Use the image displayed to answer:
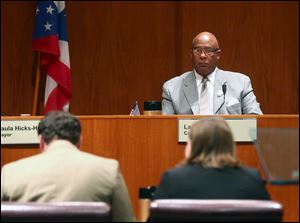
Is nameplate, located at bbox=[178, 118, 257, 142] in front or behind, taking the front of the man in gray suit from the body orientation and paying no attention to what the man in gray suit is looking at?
in front

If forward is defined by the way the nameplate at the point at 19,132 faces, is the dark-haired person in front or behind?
in front

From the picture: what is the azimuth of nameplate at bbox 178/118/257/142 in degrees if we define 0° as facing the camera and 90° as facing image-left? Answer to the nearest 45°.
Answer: approximately 0°

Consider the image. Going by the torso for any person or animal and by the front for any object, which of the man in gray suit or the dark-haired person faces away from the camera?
the dark-haired person

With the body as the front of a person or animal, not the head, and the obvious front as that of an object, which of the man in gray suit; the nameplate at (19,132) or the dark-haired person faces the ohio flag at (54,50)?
the dark-haired person

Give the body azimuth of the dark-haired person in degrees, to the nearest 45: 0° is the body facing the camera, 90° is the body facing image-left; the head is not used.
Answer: approximately 180°

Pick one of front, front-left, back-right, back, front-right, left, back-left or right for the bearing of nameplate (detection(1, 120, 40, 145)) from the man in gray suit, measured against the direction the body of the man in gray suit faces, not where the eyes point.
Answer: front-right

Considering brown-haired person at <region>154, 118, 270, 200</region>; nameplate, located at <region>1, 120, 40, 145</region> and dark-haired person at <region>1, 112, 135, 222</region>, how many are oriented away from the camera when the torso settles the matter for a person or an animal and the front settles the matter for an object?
2

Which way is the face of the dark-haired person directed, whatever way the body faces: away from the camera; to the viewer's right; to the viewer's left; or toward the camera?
away from the camera

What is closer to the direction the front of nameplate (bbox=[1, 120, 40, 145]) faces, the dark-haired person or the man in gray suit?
the dark-haired person

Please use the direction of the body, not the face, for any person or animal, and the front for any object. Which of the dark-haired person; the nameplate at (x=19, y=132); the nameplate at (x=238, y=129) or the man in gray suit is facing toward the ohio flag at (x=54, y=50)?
the dark-haired person

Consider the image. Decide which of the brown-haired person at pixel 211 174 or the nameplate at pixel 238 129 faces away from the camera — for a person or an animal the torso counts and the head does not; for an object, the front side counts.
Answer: the brown-haired person

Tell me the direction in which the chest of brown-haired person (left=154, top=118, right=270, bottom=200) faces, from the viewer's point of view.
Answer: away from the camera
